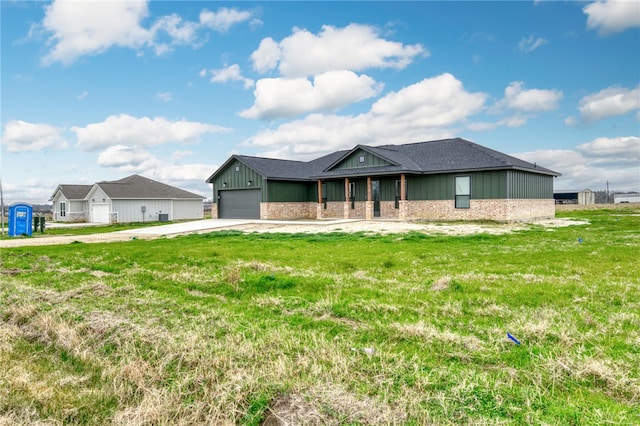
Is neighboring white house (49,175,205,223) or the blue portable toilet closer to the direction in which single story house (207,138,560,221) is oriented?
the blue portable toilet

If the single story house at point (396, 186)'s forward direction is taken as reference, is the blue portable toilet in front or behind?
in front

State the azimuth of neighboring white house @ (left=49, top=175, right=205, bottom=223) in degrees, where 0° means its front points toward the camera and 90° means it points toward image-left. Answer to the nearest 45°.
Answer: approximately 45°

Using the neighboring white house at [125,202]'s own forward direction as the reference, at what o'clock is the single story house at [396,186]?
The single story house is roughly at 9 o'clock from the neighboring white house.

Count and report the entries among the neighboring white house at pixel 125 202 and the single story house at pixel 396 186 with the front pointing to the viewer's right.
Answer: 0

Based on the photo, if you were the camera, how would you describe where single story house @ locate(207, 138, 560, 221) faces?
facing the viewer and to the left of the viewer

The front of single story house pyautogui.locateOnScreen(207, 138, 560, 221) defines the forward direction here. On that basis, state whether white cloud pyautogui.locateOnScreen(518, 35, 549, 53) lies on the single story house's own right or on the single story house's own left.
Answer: on the single story house's own left
